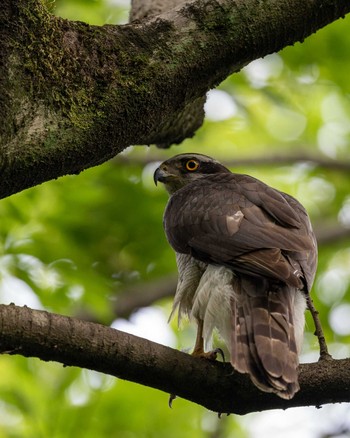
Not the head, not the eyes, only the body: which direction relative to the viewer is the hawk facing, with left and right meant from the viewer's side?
facing away from the viewer and to the left of the viewer
